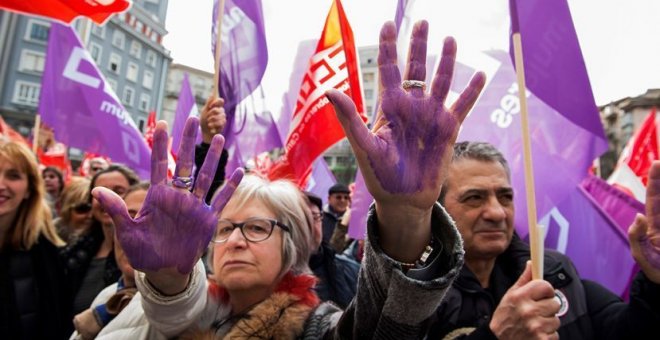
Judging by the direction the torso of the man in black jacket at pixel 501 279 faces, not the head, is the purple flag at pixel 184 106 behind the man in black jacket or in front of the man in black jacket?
behind

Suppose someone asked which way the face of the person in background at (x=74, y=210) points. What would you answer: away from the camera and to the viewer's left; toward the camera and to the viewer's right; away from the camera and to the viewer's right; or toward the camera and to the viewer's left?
toward the camera and to the viewer's right

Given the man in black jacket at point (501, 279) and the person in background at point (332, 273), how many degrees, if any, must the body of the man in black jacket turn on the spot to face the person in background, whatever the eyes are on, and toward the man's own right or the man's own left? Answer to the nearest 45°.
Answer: approximately 180°

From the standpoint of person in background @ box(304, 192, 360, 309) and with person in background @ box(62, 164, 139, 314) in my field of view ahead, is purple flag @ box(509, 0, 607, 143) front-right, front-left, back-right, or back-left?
back-left

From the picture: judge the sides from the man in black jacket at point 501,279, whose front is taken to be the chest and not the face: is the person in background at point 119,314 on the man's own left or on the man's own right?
on the man's own right

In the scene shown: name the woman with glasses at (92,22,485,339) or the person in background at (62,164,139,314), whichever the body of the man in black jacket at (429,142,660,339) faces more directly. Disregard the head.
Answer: the woman with glasses

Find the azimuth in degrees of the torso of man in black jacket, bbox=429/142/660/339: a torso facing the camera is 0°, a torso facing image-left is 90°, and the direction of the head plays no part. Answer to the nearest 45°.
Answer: approximately 315°

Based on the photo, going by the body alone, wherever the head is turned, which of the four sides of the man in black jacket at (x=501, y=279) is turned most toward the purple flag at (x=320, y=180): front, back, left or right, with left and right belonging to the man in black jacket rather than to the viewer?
back
